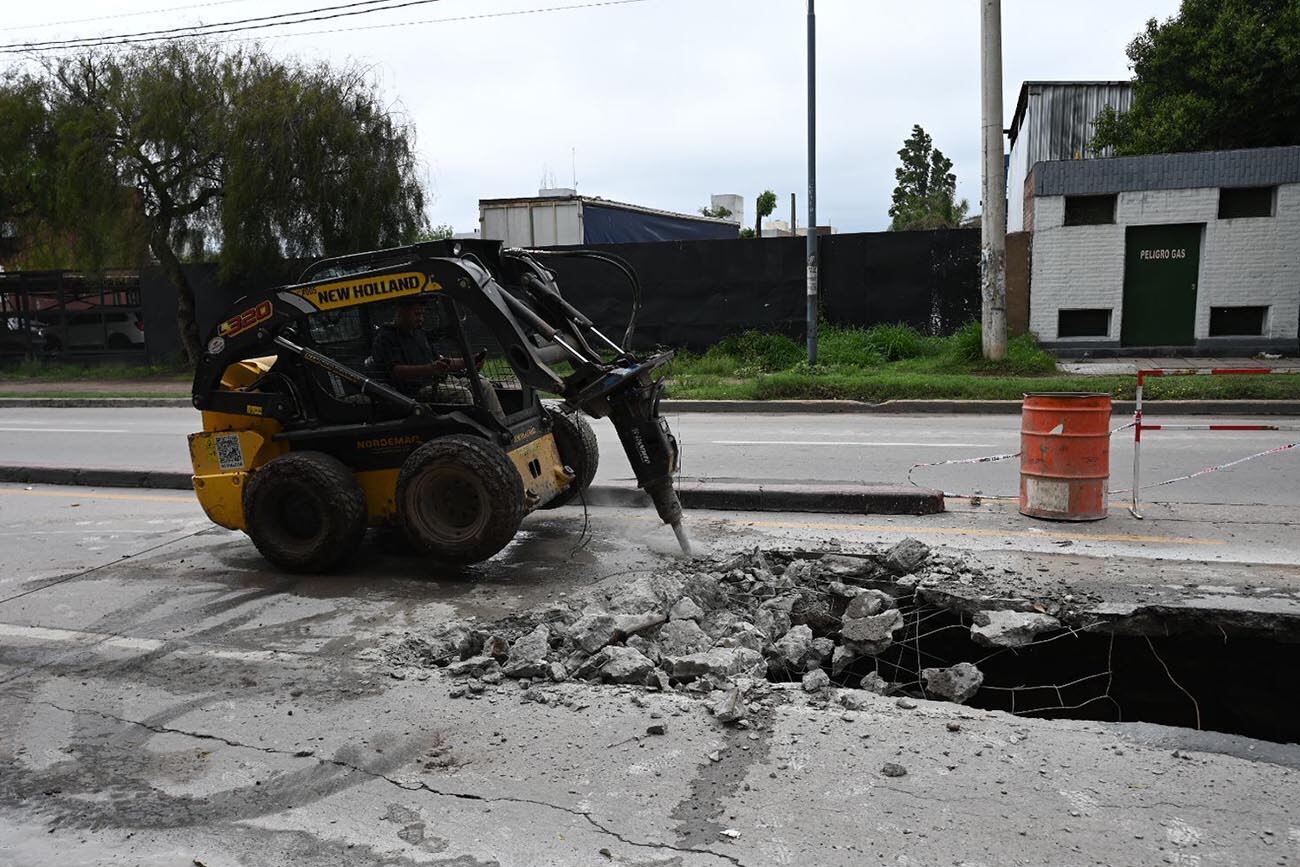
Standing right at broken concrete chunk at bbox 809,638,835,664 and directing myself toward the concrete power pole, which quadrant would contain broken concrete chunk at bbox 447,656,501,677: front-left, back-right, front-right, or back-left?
back-left

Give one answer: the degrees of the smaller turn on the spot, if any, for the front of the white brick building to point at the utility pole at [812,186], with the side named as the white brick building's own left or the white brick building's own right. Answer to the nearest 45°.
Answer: approximately 45° to the white brick building's own right

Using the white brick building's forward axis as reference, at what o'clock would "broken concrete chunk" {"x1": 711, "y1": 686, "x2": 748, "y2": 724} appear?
The broken concrete chunk is roughly at 12 o'clock from the white brick building.

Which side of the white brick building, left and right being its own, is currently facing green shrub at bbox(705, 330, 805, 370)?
right

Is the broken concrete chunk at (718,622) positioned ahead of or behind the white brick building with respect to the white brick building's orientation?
ahead

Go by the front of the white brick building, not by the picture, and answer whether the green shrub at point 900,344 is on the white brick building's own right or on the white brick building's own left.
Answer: on the white brick building's own right

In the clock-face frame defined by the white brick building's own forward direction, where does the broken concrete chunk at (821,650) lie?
The broken concrete chunk is roughly at 12 o'clock from the white brick building.

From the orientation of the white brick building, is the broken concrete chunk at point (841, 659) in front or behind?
in front

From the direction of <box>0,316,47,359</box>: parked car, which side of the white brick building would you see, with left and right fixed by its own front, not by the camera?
right

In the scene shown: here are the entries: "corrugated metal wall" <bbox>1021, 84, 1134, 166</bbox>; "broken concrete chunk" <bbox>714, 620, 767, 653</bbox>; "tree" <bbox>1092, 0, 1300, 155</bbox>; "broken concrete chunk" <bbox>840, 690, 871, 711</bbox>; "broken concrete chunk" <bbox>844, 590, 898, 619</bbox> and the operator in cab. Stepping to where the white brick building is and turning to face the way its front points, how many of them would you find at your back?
2

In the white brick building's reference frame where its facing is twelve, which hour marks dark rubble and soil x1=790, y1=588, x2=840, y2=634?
The dark rubble and soil is roughly at 12 o'clock from the white brick building.

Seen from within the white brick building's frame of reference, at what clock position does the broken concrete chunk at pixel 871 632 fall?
The broken concrete chunk is roughly at 12 o'clock from the white brick building.

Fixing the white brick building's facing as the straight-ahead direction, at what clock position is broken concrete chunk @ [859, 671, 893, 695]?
The broken concrete chunk is roughly at 12 o'clock from the white brick building.

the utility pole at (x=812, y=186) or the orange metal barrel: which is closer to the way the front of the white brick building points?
the orange metal barrel

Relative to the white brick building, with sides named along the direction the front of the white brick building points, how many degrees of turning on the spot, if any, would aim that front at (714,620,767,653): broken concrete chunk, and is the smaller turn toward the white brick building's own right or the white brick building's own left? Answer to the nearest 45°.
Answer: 0° — it already faces it

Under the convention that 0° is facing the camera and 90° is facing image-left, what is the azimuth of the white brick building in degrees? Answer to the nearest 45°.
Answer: approximately 0°

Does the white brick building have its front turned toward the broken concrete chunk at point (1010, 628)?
yes
